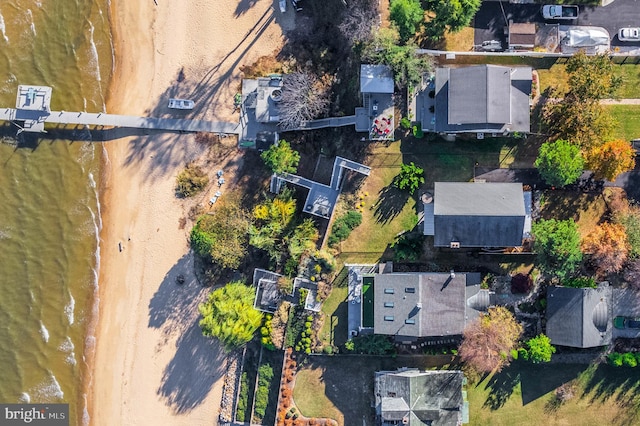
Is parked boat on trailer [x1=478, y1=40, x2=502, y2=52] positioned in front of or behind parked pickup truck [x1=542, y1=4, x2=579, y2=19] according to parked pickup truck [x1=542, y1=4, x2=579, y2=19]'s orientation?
in front

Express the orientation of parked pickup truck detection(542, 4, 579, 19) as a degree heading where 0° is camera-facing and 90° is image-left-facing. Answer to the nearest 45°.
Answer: approximately 90°

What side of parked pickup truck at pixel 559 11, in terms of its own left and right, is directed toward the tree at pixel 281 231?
front

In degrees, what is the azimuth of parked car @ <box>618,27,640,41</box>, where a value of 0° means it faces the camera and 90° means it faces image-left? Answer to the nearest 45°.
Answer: approximately 90°
